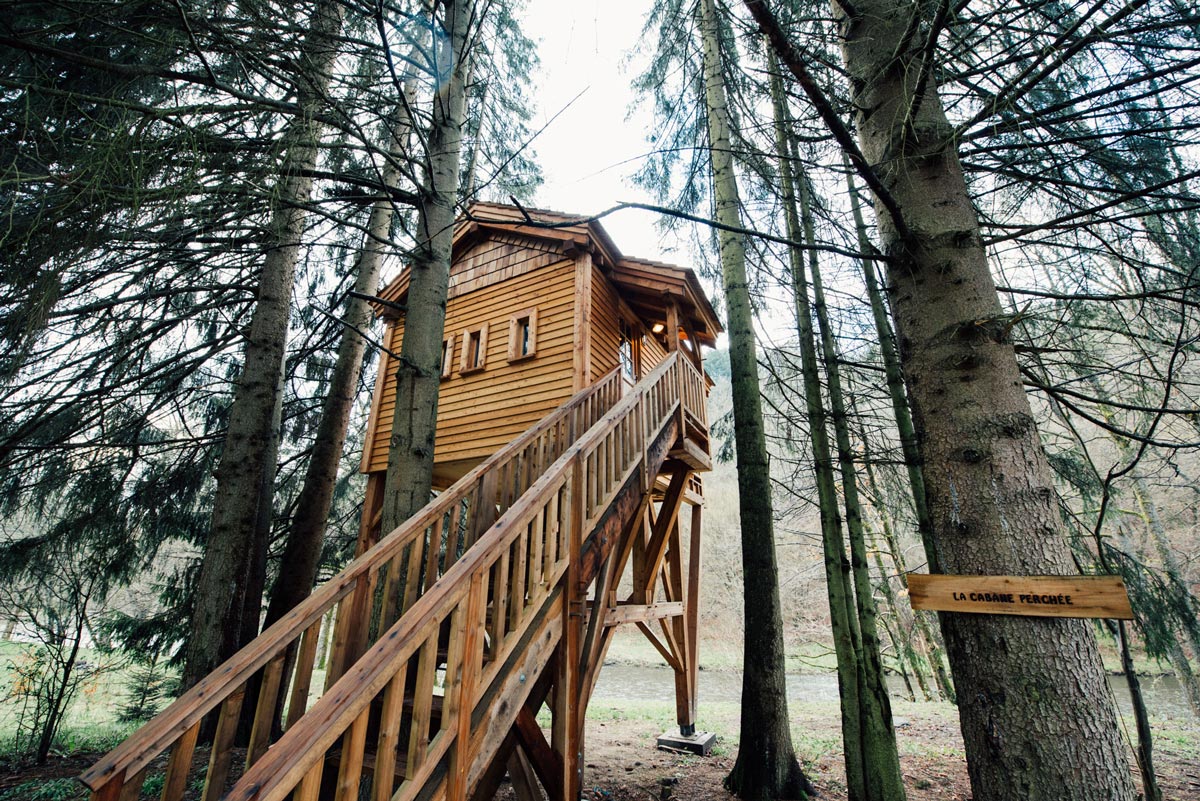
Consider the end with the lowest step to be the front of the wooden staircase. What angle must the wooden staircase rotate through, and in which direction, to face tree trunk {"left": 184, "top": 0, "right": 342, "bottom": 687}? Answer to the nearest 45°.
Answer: approximately 90° to its right

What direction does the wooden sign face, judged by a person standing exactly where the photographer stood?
facing the viewer

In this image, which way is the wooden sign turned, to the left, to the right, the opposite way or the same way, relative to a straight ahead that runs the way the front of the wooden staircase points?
the same way

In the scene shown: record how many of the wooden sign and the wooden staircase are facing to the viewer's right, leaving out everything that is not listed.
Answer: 0

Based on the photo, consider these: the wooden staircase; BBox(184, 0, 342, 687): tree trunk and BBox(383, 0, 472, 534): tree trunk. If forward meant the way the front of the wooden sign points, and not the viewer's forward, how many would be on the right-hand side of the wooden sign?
3

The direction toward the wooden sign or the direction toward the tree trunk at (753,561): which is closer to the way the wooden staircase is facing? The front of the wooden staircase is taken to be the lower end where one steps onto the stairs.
the wooden sign

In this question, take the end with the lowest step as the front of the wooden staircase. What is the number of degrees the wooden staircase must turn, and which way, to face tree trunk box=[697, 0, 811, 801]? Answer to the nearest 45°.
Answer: approximately 180°

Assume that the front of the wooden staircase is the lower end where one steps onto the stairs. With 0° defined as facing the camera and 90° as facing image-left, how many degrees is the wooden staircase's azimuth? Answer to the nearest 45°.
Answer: approximately 45°

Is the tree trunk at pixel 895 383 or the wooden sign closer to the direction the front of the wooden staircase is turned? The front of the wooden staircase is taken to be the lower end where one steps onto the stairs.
the wooden sign

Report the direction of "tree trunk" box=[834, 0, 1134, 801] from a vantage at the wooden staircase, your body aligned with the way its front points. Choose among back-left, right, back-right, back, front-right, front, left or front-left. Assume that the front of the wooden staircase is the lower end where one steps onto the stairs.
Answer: left

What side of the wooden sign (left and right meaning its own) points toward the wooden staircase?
right
